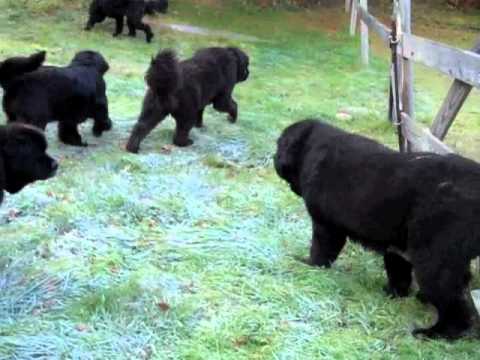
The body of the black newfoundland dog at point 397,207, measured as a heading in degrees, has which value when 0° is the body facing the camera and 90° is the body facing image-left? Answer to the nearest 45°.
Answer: approximately 135°

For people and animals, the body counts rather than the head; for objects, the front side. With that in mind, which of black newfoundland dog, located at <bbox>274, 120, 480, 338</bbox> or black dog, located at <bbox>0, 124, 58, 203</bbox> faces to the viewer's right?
the black dog

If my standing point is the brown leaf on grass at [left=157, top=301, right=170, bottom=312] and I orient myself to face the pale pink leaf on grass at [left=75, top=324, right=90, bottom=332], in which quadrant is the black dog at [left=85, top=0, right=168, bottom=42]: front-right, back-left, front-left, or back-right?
back-right

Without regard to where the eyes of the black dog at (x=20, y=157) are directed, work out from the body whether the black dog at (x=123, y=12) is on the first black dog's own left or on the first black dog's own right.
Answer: on the first black dog's own left

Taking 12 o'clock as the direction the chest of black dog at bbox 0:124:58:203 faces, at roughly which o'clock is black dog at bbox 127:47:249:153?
black dog at bbox 127:47:249:153 is roughly at 10 o'clock from black dog at bbox 0:124:58:203.

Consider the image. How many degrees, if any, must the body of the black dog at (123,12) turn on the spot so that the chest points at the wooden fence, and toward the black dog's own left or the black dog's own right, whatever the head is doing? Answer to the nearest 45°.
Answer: approximately 90° to the black dog's own right

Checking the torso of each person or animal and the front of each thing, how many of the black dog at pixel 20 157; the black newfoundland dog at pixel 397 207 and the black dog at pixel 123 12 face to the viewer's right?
2

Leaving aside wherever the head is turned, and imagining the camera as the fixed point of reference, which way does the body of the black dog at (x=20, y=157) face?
to the viewer's right
